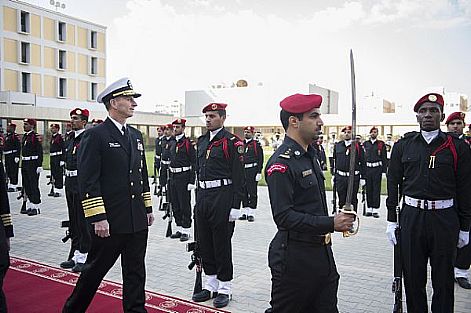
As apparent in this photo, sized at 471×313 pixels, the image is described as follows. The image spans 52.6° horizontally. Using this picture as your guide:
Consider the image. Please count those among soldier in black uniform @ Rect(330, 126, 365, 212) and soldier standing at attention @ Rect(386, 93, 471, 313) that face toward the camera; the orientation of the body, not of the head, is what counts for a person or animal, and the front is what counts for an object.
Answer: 2

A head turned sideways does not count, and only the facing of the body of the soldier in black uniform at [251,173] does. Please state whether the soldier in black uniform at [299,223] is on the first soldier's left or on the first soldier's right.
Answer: on the first soldier's left

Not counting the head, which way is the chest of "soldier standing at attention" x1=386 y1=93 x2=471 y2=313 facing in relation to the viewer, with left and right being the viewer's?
facing the viewer

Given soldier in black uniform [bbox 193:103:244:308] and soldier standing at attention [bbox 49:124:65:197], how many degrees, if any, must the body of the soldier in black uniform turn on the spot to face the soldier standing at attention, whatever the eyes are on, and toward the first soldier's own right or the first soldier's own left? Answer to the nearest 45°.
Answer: approximately 90° to the first soldier's own right

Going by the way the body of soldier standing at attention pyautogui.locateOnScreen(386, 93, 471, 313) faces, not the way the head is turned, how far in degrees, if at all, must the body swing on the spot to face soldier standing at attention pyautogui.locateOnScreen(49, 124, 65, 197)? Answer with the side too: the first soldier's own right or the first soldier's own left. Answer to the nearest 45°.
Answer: approximately 135° to the first soldier's own right

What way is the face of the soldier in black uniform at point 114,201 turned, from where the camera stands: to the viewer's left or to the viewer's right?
to the viewer's right

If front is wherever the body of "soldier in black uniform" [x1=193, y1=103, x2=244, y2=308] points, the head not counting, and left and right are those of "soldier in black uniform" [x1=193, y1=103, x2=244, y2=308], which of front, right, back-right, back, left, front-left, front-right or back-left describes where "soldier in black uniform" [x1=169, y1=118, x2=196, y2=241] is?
back-right

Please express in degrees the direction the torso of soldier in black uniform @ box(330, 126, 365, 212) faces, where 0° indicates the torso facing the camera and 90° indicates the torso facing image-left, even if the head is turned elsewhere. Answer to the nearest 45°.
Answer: approximately 0°

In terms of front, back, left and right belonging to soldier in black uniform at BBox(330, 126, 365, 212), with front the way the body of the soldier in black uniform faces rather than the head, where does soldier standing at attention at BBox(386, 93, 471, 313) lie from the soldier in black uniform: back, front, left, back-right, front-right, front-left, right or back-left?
front

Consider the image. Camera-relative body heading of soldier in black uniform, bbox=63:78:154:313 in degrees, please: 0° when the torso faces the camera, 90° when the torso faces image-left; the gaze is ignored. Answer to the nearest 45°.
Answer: approximately 315°

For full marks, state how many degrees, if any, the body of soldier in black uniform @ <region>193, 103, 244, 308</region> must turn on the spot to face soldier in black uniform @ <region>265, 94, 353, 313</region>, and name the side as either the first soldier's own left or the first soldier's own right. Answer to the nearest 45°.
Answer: approximately 45° to the first soldier's own left
